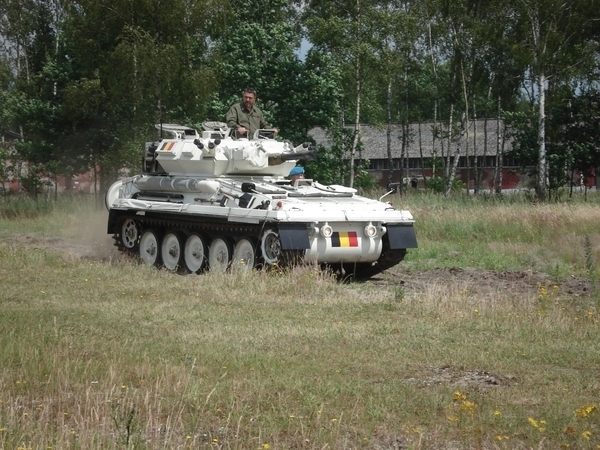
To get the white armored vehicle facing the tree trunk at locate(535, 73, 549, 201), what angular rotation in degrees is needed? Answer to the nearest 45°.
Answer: approximately 90° to its left

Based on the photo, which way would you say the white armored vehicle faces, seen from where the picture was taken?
facing the viewer and to the right of the viewer
